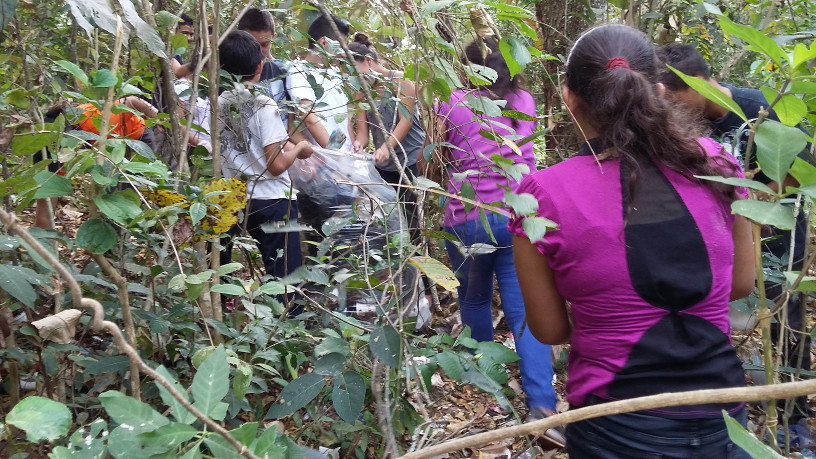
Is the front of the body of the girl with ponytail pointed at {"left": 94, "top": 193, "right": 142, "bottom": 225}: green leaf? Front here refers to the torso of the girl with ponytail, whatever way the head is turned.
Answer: no

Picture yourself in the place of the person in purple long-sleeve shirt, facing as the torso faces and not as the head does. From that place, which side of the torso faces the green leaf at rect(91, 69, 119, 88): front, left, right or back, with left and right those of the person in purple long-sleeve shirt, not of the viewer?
left

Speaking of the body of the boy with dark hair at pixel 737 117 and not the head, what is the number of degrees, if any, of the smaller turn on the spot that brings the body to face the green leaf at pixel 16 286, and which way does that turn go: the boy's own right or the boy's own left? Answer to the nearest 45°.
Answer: approximately 45° to the boy's own left

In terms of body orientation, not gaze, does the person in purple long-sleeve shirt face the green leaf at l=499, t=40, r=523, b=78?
no

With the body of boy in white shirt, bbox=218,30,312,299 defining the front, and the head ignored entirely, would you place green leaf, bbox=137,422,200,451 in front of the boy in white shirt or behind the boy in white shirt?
behind

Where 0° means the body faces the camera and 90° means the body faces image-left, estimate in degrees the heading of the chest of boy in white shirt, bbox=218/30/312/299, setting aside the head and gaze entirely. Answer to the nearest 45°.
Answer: approximately 225°

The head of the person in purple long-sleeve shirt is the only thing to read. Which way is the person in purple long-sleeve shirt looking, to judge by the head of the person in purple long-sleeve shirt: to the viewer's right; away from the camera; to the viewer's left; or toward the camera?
away from the camera

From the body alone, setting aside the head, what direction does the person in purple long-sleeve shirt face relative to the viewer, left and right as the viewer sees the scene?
facing away from the viewer and to the left of the viewer

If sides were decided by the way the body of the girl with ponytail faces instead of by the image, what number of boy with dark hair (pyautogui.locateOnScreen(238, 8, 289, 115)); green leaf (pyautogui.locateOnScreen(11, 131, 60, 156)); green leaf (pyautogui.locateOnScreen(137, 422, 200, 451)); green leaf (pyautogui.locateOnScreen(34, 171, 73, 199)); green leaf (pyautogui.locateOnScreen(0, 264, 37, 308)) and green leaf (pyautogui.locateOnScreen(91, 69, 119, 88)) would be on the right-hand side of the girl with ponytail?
0

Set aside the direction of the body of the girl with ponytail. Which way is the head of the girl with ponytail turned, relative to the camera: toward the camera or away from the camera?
away from the camera

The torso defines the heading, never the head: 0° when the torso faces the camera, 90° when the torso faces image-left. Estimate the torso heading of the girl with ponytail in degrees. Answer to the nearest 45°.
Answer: approximately 180°

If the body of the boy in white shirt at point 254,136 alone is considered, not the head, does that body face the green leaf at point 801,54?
no

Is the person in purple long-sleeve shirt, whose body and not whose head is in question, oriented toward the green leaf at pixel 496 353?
no
